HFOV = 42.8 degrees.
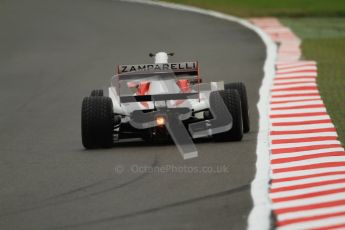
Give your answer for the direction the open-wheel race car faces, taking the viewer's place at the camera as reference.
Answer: facing away from the viewer
